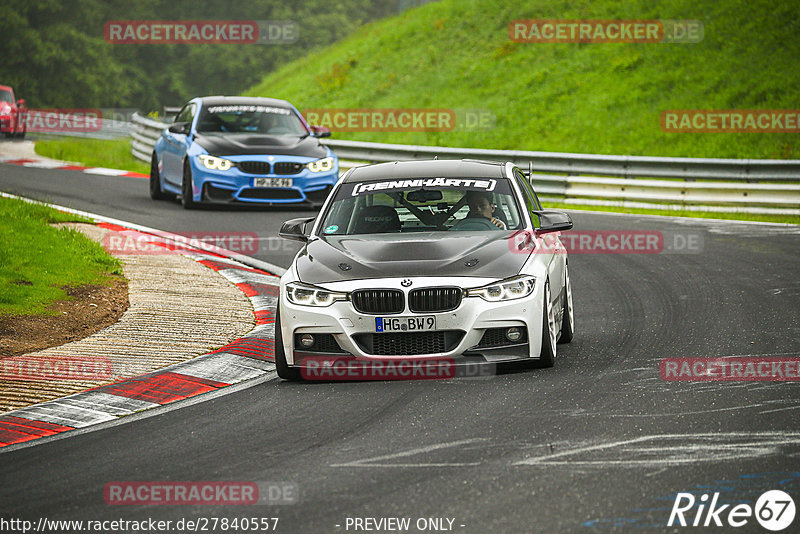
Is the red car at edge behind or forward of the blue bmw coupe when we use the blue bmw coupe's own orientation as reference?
behind

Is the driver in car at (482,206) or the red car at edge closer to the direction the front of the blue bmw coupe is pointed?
the driver in car

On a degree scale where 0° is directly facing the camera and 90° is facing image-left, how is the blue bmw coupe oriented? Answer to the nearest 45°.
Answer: approximately 315°

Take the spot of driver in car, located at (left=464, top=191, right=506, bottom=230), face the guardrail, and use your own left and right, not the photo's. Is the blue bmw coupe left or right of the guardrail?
left

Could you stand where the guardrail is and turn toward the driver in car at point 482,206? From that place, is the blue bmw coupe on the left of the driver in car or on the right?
right
